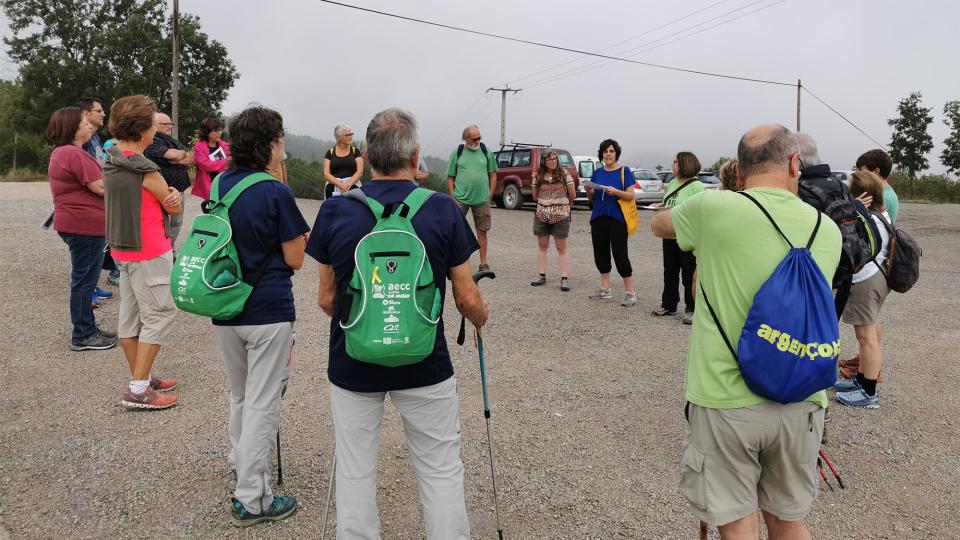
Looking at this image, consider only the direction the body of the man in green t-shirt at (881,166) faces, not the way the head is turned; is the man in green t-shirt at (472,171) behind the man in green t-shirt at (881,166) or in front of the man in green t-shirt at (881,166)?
in front

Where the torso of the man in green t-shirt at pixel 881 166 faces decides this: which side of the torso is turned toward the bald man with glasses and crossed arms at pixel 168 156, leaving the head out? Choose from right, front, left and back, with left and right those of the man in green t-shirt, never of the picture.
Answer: front

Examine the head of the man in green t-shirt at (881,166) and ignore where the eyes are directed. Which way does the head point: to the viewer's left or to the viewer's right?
to the viewer's left

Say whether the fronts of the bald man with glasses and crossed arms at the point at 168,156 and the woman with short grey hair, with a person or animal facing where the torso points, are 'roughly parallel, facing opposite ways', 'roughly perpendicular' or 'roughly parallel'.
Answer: roughly perpendicular

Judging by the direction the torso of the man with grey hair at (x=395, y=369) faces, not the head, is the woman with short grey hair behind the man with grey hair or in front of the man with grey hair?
in front

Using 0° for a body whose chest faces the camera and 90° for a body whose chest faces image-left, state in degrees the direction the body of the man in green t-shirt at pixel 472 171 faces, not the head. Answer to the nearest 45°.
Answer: approximately 0°

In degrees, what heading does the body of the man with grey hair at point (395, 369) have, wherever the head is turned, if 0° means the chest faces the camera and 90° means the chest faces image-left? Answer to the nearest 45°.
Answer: approximately 180°

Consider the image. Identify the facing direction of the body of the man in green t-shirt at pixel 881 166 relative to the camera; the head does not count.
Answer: to the viewer's left

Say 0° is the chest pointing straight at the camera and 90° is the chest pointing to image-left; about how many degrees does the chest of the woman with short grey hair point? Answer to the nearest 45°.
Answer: approximately 0°

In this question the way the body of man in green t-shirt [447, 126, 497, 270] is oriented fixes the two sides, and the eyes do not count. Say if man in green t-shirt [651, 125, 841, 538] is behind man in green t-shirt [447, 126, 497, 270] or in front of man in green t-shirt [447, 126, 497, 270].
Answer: in front

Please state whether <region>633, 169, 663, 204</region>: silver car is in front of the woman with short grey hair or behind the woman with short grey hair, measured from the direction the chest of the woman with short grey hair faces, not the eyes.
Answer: behind

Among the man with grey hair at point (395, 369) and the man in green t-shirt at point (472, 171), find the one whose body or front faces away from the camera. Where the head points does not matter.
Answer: the man with grey hair

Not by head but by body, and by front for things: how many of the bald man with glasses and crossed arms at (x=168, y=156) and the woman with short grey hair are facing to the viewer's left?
0
